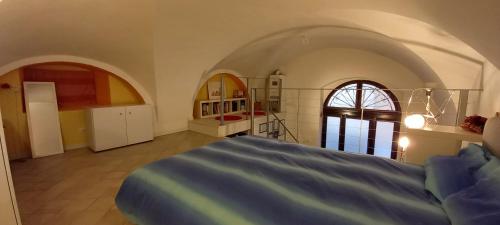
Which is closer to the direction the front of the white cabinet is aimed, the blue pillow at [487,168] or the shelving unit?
the blue pillow

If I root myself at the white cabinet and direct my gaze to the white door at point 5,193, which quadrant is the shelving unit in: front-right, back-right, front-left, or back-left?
back-left

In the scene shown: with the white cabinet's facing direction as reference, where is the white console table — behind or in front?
in front

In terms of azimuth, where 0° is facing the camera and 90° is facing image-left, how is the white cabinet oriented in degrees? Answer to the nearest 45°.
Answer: approximately 315°

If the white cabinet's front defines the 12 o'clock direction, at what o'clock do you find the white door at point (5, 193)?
The white door is roughly at 2 o'clock from the white cabinet.

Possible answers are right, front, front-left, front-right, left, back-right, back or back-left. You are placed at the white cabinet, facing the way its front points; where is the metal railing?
front-left

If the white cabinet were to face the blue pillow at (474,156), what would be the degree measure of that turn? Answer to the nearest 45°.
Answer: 0° — it already faces it
